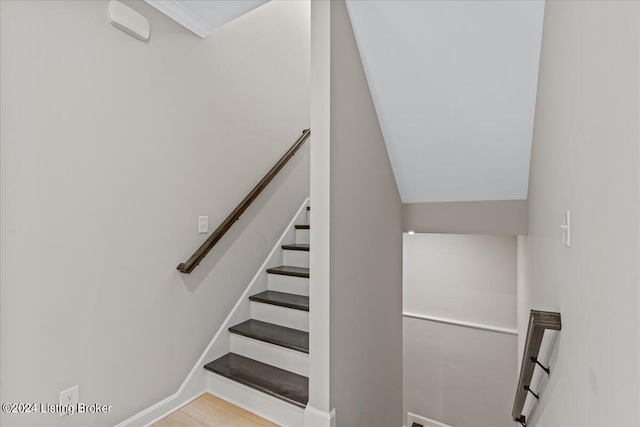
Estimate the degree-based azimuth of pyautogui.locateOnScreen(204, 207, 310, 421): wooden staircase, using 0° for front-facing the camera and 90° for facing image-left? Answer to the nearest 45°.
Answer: approximately 45°

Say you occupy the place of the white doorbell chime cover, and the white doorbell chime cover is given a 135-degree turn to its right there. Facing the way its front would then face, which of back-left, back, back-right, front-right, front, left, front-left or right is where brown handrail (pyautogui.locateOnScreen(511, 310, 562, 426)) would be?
back-left

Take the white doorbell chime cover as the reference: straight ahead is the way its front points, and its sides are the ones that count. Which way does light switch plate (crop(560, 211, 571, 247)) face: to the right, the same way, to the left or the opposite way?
the opposite way

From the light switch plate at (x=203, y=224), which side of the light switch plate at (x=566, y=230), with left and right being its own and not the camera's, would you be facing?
front

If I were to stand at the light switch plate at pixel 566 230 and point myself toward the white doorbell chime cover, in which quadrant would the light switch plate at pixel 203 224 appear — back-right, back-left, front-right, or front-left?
front-right

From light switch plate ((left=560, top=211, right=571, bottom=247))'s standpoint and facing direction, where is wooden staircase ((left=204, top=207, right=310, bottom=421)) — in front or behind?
in front

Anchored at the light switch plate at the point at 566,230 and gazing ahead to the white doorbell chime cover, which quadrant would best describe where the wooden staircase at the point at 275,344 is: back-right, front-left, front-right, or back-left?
front-right

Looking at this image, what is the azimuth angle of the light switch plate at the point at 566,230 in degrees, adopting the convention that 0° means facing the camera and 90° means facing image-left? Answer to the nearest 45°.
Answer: approximately 90°

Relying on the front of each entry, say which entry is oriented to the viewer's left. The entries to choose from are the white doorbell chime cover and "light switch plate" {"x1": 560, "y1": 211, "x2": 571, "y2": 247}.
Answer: the light switch plate

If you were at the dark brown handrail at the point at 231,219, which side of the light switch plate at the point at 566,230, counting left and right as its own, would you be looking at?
front

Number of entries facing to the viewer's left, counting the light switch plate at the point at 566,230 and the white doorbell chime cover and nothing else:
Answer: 1

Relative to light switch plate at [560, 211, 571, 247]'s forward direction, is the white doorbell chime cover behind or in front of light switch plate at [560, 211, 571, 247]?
in front

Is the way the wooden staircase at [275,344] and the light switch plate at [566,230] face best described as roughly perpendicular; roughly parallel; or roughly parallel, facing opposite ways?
roughly perpendicular

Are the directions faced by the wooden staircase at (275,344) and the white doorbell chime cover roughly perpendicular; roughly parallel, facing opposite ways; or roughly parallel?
roughly perpendicular
